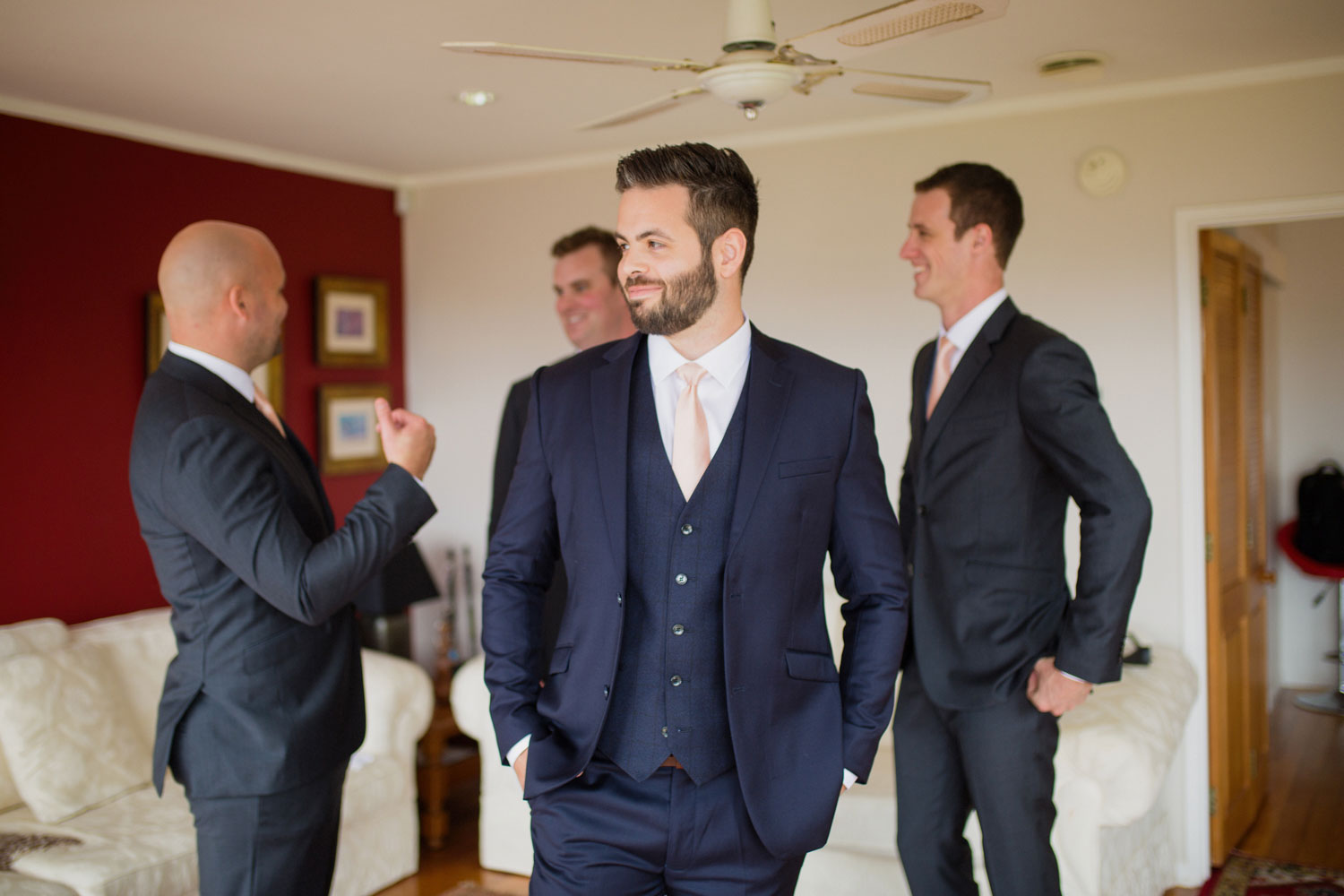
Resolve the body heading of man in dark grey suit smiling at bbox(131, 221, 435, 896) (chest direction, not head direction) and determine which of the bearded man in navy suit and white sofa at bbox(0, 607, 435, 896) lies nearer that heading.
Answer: the bearded man in navy suit

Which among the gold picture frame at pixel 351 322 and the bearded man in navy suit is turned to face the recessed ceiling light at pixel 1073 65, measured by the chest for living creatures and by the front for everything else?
the gold picture frame

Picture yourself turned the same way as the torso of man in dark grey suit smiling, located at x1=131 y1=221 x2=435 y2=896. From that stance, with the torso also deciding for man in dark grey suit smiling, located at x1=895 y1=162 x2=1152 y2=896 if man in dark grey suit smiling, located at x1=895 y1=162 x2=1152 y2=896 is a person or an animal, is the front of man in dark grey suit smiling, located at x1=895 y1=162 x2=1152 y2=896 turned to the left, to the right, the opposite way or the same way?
the opposite way

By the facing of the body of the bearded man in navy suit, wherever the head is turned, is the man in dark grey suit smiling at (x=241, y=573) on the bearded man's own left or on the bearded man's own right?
on the bearded man's own right

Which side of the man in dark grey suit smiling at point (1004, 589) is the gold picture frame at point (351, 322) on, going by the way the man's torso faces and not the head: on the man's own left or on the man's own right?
on the man's own right

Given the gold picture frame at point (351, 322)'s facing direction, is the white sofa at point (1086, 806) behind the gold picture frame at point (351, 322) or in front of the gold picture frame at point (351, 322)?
in front

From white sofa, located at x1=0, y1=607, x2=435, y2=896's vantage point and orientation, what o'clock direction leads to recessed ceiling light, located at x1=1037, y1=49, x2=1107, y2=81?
The recessed ceiling light is roughly at 11 o'clock from the white sofa.

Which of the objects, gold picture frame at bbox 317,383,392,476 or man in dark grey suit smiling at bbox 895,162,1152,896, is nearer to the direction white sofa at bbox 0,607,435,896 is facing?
the man in dark grey suit smiling

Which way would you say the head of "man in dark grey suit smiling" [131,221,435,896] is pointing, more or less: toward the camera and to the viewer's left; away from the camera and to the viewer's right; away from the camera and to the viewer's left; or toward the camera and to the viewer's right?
away from the camera and to the viewer's right
